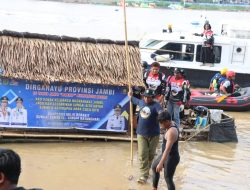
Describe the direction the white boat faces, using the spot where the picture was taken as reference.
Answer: facing to the left of the viewer

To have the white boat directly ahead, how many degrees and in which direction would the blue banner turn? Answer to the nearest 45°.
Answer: approximately 135° to its left

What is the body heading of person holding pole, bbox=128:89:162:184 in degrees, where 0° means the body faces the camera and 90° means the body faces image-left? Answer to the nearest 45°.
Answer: approximately 0°
